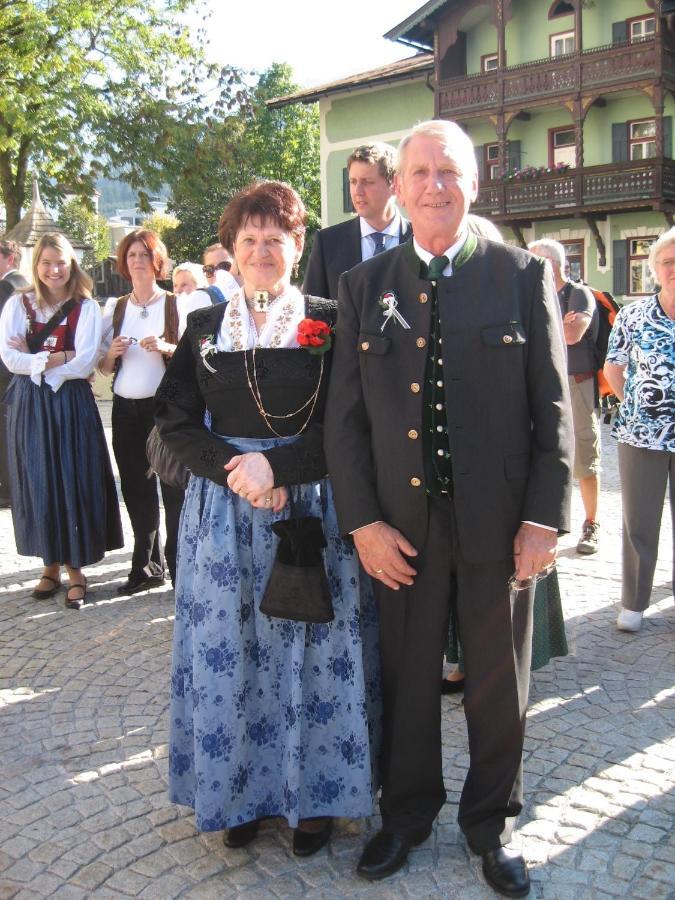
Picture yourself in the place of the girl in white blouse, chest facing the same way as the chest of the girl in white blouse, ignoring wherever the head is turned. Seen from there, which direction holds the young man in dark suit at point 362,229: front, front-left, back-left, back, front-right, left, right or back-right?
front-left

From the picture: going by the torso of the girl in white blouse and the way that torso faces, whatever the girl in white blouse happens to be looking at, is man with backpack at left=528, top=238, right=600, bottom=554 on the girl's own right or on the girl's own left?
on the girl's own left

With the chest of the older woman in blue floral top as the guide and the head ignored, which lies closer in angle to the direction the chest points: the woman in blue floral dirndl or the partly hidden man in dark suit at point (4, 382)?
the woman in blue floral dirndl

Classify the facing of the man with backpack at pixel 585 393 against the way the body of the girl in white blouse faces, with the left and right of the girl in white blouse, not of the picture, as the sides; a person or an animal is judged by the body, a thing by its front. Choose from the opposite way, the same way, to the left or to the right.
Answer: to the right

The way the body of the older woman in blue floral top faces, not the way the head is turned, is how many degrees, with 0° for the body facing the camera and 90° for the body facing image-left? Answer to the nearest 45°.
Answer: approximately 0°

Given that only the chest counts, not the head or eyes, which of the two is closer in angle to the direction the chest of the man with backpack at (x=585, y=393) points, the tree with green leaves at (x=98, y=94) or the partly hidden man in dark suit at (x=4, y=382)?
the partly hidden man in dark suit

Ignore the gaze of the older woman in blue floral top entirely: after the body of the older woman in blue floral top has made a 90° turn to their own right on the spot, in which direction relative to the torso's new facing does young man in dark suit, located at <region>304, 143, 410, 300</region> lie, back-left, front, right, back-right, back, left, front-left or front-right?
front-left

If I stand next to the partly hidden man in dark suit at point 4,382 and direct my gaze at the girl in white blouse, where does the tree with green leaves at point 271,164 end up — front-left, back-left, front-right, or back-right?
back-left

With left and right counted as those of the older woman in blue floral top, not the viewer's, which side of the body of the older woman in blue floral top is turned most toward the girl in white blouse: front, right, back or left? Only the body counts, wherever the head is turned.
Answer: right

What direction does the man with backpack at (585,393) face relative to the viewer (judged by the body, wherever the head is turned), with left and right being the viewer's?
facing the viewer and to the left of the viewer

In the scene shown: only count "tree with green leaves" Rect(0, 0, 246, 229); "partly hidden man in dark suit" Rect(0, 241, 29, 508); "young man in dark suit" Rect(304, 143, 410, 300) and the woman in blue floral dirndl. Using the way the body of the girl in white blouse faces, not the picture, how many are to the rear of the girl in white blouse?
2

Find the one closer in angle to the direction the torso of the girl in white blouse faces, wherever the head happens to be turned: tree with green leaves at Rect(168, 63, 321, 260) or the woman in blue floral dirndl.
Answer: the woman in blue floral dirndl

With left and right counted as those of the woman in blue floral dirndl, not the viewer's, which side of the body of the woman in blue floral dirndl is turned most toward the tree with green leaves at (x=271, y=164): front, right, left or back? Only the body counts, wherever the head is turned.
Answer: back

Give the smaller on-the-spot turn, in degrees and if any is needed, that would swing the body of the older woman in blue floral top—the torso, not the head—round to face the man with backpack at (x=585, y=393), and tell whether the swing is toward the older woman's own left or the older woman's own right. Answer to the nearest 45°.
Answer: approximately 180°

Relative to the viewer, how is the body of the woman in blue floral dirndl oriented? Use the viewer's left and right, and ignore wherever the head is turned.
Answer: facing the viewer
